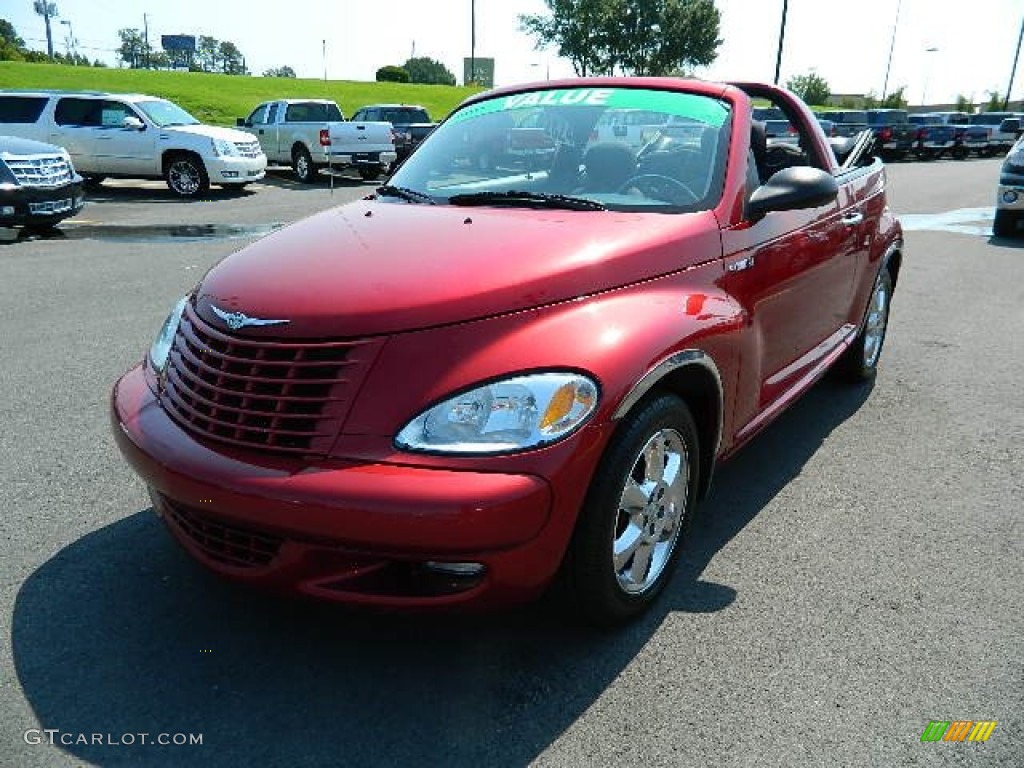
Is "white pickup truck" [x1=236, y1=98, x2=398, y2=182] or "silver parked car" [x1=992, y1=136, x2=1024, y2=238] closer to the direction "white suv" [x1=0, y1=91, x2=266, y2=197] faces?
the silver parked car

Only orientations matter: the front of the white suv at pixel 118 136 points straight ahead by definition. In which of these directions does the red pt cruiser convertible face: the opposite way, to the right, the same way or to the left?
to the right

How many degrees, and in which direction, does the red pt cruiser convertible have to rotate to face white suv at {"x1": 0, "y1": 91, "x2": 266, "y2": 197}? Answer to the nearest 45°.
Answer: approximately 90° to its right

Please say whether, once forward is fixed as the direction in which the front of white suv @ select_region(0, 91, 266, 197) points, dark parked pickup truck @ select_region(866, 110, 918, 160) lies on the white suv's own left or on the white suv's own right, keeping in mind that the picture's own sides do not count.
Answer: on the white suv's own left

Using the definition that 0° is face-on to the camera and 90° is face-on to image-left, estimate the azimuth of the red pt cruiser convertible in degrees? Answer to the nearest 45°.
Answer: approximately 45°

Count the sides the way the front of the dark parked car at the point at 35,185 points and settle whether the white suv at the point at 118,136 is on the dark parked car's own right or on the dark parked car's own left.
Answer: on the dark parked car's own left

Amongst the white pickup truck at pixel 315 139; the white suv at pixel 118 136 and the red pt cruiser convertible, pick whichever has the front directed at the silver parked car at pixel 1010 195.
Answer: the white suv

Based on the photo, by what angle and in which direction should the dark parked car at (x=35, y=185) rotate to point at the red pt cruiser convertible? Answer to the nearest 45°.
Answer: approximately 45° to its right
